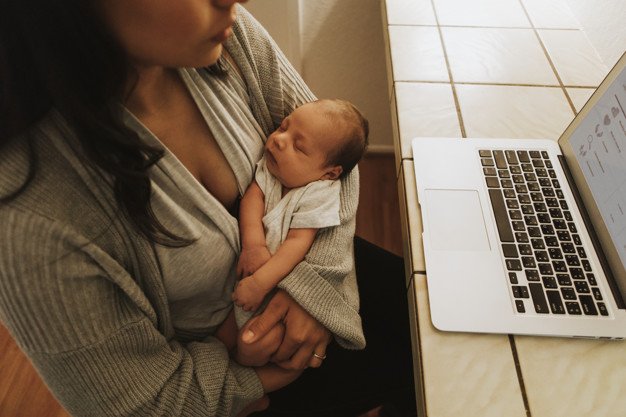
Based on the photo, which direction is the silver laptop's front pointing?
to the viewer's left

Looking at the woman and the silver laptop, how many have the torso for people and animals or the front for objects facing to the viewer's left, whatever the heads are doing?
1

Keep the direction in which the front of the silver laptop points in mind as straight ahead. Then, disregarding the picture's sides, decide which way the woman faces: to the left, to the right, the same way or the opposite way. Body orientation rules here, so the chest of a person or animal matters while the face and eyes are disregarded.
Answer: the opposite way

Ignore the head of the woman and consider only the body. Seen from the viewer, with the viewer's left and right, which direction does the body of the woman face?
facing the viewer and to the right of the viewer
